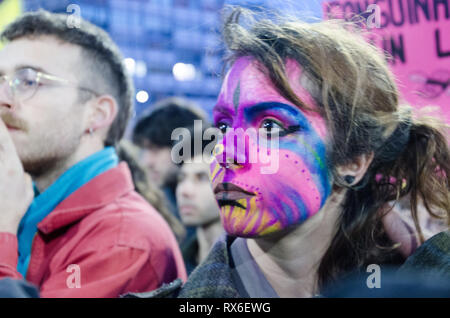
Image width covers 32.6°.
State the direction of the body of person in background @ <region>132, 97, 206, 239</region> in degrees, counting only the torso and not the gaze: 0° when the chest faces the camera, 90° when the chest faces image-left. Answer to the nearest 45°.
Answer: approximately 45°

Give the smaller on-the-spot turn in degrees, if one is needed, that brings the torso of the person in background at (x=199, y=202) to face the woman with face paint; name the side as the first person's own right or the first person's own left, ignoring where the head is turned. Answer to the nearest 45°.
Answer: approximately 45° to the first person's own left

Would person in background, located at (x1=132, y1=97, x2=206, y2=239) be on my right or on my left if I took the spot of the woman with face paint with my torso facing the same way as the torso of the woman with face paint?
on my right

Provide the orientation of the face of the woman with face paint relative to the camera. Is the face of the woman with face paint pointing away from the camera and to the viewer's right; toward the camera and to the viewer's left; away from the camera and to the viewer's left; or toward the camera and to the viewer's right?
toward the camera and to the viewer's left

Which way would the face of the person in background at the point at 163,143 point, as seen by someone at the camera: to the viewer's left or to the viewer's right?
to the viewer's left

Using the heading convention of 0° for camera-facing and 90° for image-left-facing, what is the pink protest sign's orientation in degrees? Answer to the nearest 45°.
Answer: approximately 0°
